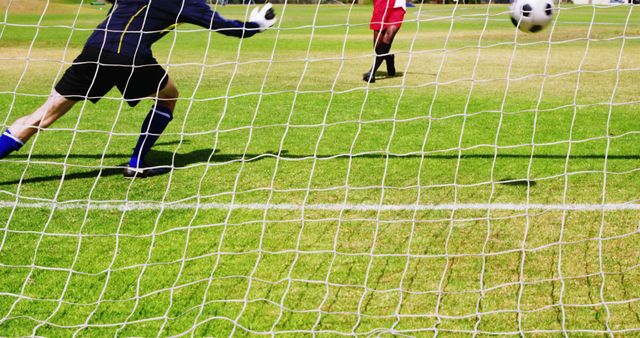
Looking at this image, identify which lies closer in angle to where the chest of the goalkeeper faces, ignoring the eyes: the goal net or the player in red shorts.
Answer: the player in red shorts

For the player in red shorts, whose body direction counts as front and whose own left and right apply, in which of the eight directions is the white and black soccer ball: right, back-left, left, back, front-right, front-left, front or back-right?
front-left

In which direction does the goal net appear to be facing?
away from the camera

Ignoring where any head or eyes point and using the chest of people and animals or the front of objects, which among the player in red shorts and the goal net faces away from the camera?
the goal net

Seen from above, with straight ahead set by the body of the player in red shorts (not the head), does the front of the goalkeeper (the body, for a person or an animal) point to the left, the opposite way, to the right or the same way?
the opposite way

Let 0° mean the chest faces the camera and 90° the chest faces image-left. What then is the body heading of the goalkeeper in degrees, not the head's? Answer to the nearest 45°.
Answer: approximately 225°

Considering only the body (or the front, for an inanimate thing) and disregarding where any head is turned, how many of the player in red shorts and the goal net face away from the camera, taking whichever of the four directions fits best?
1

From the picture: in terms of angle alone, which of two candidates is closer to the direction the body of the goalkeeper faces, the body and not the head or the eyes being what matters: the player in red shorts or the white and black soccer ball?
the player in red shorts

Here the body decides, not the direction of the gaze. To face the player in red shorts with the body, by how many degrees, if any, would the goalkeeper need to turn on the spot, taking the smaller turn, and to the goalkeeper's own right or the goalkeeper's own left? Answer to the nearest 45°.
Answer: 0° — they already face them

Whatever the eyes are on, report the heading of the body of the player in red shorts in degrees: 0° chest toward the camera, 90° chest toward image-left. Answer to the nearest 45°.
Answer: approximately 45°

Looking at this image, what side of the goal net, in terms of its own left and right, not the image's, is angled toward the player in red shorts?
front

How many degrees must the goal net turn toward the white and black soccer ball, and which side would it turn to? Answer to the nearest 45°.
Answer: approximately 45° to its right
